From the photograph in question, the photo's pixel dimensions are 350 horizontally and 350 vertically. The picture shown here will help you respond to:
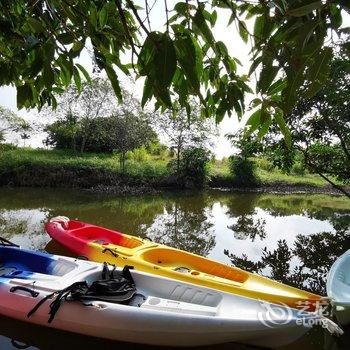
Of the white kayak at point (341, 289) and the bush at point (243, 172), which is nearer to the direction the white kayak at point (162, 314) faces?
the white kayak

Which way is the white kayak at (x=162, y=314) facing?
to the viewer's right

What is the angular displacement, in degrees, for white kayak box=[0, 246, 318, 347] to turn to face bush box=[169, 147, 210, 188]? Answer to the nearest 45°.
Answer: approximately 90° to its left

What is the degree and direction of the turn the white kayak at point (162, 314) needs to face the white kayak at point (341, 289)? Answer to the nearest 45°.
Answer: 0° — it already faces it

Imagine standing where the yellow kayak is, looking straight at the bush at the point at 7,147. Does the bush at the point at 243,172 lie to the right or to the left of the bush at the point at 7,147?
right

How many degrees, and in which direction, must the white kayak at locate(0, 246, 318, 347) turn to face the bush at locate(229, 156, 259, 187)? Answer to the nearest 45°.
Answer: approximately 90° to its left

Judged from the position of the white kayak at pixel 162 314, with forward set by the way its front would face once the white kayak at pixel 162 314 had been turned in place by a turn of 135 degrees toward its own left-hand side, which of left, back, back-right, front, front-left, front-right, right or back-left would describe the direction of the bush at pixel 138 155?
front-right

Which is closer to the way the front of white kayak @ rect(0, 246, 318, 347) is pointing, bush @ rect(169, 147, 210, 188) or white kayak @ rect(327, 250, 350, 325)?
the white kayak

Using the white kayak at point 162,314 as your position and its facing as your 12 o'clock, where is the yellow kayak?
The yellow kayak is roughly at 9 o'clock from the white kayak.

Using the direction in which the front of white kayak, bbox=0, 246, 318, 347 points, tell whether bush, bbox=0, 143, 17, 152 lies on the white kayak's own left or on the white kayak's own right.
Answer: on the white kayak's own left
